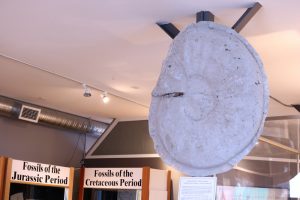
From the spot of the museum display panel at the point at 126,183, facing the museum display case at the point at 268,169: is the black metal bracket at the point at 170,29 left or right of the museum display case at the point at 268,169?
right

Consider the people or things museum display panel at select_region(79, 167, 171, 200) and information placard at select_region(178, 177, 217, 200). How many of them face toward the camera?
2

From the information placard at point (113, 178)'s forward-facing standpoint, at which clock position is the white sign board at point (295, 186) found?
The white sign board is roughly at 10 o'clock from the information placard.

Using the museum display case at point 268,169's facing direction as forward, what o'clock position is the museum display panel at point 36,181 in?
the museum display panel at point 36,181 is roughly at 3 o'clock from the museum display case at point 268,169.

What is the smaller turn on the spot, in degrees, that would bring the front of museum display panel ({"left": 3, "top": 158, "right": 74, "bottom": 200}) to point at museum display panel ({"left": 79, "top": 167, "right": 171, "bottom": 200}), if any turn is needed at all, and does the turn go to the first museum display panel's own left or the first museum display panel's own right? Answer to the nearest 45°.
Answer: approximately 45° to the first museum display panel's own left

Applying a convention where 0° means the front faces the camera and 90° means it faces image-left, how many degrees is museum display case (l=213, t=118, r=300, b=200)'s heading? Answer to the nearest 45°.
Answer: approximately 0°

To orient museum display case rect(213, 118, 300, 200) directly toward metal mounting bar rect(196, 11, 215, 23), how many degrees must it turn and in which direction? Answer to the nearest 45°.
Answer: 0° — it already faces it

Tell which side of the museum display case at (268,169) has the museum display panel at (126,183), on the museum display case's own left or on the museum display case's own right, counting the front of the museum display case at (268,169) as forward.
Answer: on the museum display case's own right
